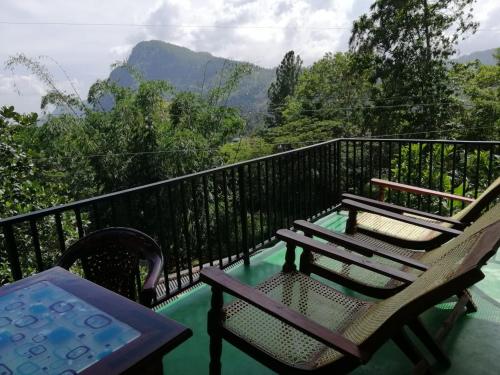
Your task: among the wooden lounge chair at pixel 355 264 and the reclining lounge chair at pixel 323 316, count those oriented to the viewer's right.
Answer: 0

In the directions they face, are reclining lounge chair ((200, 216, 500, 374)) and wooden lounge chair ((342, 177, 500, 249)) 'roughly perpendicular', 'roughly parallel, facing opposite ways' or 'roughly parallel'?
roughly parallel

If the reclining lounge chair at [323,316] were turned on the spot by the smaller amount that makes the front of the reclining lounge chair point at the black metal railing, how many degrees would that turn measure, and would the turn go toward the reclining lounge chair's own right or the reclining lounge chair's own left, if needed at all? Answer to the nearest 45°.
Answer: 0° — it already faces it

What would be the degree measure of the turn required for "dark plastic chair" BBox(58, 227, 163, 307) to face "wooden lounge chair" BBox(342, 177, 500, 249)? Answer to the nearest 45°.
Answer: approximately 135° to its left

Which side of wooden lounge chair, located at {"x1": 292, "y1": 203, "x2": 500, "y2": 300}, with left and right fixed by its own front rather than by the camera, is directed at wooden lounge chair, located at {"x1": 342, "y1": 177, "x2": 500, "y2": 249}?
right

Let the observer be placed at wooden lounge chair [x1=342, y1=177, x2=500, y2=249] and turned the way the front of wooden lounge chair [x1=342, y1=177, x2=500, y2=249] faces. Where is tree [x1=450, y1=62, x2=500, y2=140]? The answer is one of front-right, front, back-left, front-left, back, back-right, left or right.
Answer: front-right

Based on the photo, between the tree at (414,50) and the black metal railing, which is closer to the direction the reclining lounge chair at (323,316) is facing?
the black metal railing

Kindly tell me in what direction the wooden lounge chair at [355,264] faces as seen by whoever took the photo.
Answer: facing away from the viewer and to the left of the viewer

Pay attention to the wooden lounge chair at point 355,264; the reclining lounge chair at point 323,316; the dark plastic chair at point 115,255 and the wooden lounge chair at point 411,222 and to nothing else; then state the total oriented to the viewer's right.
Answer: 0

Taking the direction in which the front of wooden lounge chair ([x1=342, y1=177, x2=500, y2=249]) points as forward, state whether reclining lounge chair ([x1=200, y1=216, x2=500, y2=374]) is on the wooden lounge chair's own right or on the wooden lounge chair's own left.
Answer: on the wooden lounge chair's own left

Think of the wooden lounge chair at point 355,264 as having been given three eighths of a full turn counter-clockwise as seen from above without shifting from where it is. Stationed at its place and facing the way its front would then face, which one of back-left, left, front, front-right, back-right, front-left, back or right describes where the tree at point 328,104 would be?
back

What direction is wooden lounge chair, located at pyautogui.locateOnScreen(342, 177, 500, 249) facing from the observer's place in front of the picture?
facing away from the viewer and to the left of the viewer

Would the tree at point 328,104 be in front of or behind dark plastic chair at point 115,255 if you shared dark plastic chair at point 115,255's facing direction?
behind

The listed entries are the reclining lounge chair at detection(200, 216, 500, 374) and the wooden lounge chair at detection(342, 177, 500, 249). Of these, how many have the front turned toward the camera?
0

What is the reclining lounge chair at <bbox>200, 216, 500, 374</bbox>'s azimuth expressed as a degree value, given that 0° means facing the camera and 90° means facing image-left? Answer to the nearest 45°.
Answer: approximately 135°
